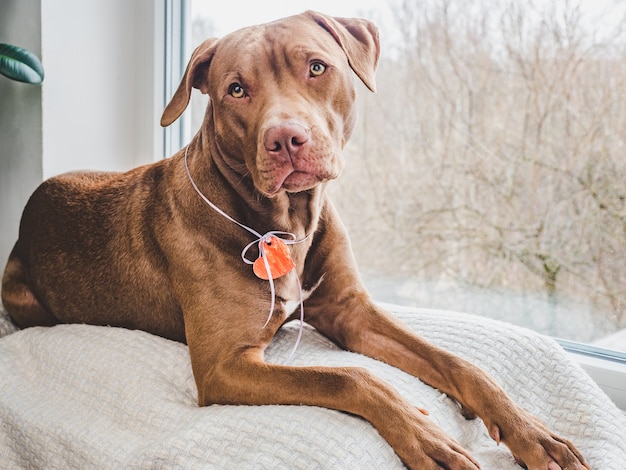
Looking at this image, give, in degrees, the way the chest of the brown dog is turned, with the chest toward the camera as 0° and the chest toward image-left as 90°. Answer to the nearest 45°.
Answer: approximately 315°
